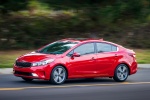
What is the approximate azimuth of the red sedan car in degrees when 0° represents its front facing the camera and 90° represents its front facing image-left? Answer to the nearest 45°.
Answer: approximately 45°
